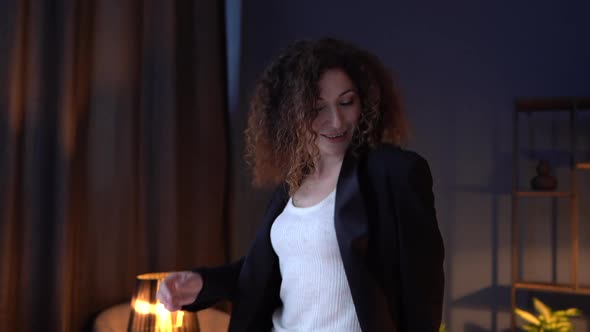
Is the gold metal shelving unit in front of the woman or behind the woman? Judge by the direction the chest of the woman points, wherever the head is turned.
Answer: behind

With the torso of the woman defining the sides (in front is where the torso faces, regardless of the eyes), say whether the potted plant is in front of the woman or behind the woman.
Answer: behind

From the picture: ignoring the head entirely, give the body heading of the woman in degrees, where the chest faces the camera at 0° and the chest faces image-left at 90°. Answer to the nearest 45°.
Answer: approximately 45°

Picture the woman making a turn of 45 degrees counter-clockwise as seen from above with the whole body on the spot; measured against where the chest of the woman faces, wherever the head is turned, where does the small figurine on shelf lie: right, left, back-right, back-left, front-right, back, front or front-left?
back-left
